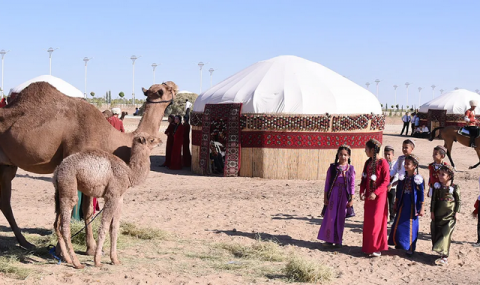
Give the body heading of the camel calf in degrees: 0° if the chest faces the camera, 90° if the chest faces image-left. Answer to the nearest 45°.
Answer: approximately 270°

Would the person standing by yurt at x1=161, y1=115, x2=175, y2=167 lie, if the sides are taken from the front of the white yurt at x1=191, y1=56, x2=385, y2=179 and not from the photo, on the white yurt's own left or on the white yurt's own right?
on the white yurt's own right

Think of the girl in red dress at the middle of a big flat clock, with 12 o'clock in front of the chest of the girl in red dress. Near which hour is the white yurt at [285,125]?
The white yurt is roughly at 4 o'clock from the girl in red dress.

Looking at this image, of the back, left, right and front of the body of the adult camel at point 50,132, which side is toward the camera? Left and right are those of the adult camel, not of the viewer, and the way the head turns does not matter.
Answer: right

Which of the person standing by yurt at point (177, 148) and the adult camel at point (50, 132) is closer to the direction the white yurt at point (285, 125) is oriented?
the adult camel

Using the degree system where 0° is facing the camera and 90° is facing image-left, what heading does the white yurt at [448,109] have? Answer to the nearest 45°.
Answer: approximately 45°
